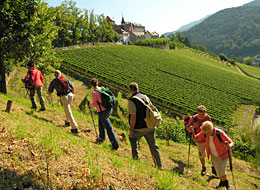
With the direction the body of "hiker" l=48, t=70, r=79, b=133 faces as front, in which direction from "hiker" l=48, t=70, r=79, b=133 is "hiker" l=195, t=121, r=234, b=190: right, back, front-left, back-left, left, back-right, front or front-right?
back

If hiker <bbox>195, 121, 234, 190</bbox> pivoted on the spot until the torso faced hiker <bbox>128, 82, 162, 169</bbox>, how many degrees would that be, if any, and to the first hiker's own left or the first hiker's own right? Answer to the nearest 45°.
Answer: approximately 45° to the first hiker's own right

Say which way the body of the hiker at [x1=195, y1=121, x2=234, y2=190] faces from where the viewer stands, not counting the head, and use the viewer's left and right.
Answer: facing the viewer and to the left of the viewer

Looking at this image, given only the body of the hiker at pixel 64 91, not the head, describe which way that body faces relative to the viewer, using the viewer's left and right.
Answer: facing away from the viewer and to the left of the viewer

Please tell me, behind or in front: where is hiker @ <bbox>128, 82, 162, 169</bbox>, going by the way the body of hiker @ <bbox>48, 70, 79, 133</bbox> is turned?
behind

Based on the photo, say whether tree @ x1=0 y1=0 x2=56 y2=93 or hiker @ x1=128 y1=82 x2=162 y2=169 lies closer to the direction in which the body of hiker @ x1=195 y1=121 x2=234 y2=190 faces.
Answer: the hiker
